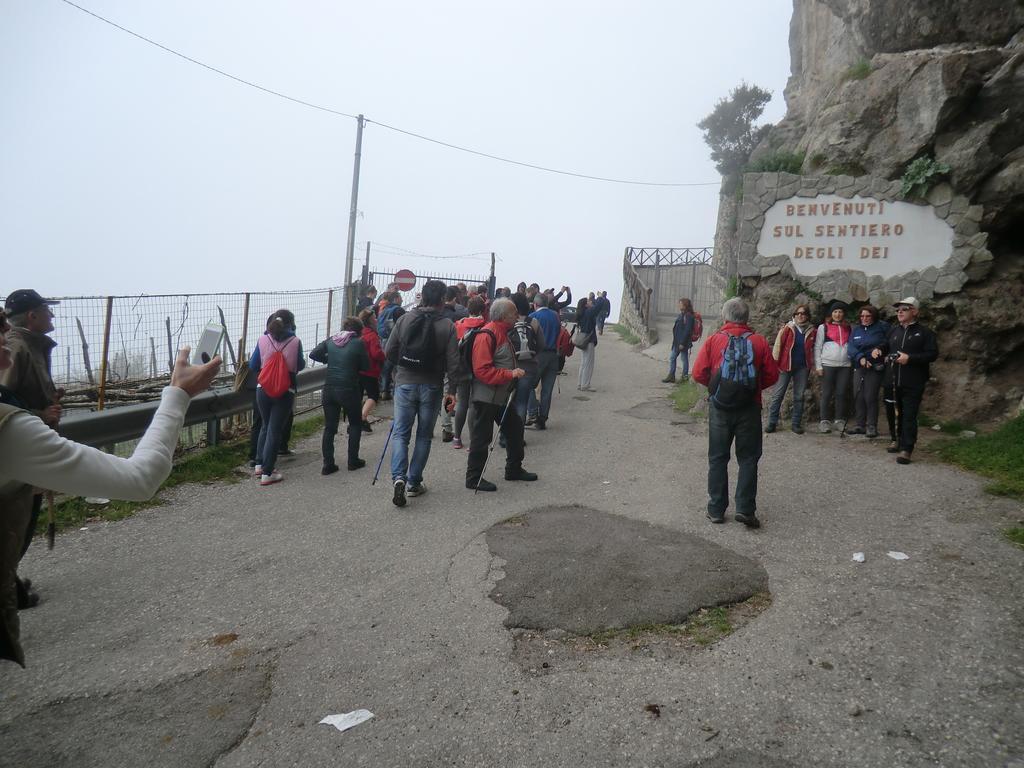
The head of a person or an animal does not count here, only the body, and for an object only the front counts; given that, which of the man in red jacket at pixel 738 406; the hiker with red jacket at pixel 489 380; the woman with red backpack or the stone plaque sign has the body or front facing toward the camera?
the stone plaque sign

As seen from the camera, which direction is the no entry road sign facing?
toward the camera

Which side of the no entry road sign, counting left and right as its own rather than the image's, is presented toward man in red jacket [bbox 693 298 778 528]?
front

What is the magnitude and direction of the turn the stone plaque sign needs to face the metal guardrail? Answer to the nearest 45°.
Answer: approximately 45° to its right

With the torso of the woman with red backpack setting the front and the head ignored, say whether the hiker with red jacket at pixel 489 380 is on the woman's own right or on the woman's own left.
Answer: on the woman's own right

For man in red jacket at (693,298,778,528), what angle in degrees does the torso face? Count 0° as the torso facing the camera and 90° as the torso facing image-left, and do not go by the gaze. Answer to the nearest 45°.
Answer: approximately 180°

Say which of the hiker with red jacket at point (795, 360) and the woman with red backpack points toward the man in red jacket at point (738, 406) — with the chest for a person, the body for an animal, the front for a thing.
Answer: the hiker with red jacket

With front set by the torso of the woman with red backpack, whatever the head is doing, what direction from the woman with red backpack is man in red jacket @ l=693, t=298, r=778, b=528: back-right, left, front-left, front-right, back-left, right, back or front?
back-right

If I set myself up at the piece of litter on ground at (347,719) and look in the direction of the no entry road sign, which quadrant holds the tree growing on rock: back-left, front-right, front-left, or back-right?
front-right

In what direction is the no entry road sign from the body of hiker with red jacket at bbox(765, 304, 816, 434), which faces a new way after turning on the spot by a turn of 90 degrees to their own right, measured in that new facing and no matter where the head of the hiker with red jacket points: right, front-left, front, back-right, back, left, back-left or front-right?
front-right

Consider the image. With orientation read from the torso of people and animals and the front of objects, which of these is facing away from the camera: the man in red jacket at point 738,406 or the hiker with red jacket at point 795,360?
the man in red jacket

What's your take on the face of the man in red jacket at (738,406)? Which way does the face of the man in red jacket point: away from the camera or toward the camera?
away from the camera

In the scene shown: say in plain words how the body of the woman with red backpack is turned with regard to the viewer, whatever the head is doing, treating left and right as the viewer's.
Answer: facing away from the viewer

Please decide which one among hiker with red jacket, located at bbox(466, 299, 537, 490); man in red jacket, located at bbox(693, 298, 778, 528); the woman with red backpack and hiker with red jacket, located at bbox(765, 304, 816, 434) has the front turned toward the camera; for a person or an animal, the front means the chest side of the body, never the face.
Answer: hiker with red jacket, located at bbox(765, 304, 816, 434)

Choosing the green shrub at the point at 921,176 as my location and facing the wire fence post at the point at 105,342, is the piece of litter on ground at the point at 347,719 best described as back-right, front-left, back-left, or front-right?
front-left

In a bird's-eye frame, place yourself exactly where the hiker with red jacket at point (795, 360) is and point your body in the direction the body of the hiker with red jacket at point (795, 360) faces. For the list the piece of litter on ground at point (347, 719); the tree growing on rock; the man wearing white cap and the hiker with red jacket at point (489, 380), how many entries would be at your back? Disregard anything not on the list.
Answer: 1
